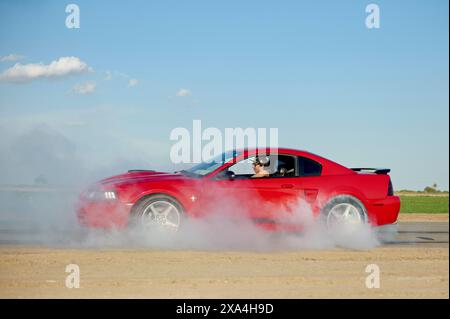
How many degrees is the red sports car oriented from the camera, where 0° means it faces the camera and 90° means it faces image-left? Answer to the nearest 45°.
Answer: approximately 90°

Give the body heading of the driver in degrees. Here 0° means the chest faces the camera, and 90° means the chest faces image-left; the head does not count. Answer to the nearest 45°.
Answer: approximately 90°
